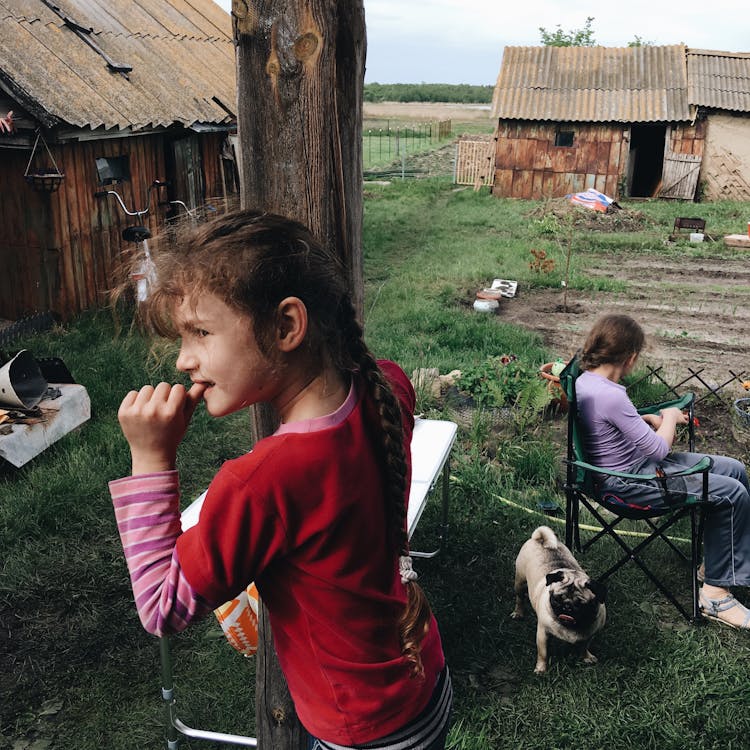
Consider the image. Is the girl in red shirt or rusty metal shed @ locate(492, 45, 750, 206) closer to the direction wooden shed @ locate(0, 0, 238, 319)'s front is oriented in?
the girl in red shirt

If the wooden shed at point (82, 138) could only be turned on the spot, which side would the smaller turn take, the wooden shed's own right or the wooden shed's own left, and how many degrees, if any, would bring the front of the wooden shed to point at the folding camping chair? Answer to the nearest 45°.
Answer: approximately 45° to the wooden shed's own right

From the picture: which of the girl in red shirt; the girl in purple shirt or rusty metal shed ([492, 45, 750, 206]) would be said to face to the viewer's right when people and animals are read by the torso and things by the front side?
the girl in purple shirt

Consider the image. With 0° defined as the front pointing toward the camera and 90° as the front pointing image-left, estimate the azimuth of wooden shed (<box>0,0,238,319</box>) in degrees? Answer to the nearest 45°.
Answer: approximately 315°

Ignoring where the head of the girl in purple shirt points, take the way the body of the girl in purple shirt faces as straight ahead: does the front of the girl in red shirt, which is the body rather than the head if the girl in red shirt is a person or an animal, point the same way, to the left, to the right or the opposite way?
the opposite way

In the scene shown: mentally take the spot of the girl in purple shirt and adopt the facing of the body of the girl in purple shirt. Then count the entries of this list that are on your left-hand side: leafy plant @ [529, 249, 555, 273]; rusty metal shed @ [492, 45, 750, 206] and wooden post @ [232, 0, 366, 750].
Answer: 2

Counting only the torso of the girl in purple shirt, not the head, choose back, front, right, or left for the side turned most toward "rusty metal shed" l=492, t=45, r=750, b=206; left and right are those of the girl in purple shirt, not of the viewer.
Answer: left

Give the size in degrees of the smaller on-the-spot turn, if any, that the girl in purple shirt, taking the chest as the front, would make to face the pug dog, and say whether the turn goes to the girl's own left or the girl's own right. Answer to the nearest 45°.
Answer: approximately 90° to the girl's own right

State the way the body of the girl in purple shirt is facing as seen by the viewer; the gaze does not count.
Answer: to the viewer's right

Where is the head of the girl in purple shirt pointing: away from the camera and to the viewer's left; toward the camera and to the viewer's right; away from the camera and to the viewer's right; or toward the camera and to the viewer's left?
away from the camera and to the viewer's right

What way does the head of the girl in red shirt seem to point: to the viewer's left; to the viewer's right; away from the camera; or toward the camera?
to the viewer's left

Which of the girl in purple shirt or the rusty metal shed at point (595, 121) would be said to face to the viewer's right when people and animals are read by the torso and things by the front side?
the girl in purple shirt

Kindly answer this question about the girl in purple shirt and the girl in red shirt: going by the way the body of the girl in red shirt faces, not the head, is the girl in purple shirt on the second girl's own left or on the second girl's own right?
on the second girl's own right
